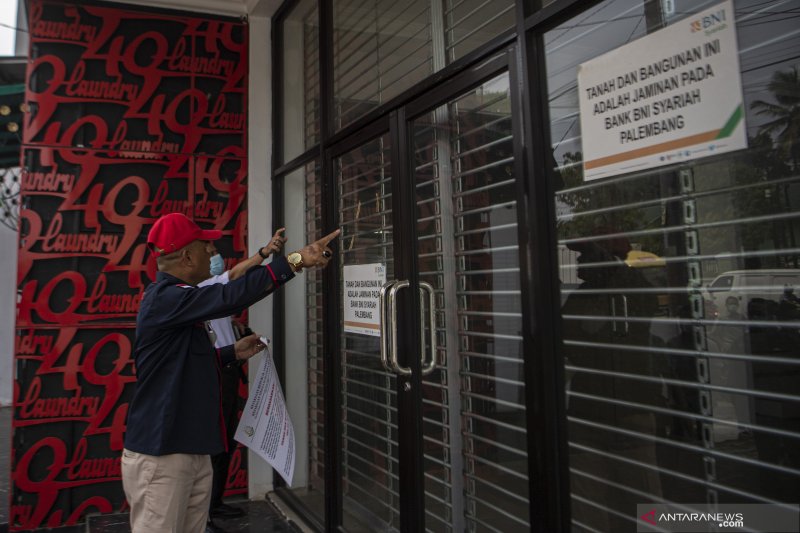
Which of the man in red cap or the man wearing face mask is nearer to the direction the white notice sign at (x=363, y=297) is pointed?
the man in red cap

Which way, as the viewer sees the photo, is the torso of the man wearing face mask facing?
to the viewer's right

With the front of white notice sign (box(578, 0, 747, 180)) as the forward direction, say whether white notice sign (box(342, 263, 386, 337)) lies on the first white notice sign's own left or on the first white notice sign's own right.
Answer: on the first white notice sign's own right

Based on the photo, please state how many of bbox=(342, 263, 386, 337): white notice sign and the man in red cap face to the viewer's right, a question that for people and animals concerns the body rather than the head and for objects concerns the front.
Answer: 1

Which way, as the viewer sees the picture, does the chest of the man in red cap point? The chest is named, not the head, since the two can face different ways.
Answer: to the viewer's right

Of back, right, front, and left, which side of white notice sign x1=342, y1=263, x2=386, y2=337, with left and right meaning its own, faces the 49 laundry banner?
right

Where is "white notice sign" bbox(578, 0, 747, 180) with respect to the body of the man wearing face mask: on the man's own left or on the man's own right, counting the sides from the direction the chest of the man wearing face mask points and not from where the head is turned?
on the man's own right

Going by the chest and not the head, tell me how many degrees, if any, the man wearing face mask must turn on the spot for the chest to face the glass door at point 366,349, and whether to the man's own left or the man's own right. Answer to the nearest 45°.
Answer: approximately 45° to the man's own right

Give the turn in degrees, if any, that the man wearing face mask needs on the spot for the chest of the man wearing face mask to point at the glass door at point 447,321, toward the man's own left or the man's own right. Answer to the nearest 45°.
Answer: approximately 45° to the man's own right

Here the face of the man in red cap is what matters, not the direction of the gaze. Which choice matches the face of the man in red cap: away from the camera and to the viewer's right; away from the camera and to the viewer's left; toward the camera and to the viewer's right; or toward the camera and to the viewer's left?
away from the camera and to the viewer's right

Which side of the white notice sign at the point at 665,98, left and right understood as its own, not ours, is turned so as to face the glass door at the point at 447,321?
right

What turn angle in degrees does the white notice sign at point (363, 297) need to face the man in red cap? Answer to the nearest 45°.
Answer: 0° — it already faces them

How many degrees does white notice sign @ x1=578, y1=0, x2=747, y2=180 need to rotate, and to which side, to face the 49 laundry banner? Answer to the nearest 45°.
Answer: approximately 45° to its right
